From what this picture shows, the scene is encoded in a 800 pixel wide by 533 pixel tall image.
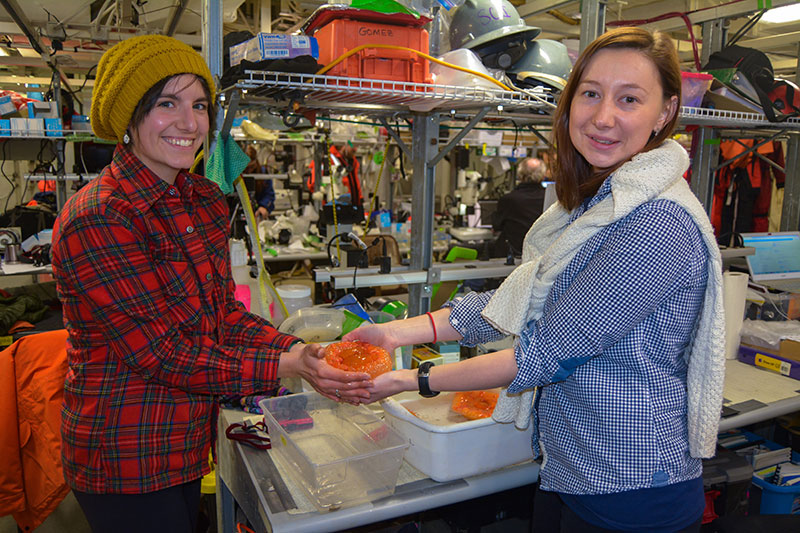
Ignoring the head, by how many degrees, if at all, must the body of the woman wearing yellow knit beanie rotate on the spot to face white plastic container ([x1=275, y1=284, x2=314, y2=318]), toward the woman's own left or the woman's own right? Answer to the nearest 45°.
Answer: approximately 90° to the woman's own left

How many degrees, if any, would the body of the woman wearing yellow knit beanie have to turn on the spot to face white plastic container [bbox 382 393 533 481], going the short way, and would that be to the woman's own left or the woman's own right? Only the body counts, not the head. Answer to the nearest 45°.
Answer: approximately 45° to the woman's own left

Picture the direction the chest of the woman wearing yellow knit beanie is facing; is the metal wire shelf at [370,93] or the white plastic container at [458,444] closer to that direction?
the white plastic container

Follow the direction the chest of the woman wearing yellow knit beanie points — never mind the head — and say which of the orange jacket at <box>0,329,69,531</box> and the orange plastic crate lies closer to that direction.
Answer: the orange plastic crate

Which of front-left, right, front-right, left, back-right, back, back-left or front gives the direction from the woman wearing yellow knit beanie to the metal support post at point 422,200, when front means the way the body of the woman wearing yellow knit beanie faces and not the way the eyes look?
left

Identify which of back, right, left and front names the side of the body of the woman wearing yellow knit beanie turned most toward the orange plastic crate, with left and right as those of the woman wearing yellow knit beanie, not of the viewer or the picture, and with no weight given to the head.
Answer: left

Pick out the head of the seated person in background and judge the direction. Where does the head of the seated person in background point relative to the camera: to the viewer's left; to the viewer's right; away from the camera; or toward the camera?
away from the camera

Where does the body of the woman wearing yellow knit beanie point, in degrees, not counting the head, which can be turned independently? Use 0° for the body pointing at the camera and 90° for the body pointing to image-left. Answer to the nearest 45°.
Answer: approximately 315°

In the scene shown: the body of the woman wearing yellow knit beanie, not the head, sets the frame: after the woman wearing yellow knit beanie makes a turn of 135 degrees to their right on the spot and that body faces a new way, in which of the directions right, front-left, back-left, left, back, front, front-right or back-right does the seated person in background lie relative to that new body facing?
back-right

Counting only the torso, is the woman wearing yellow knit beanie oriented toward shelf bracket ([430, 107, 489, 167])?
no

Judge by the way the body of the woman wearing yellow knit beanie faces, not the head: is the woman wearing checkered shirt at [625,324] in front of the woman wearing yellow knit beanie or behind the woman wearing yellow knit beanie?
in front
